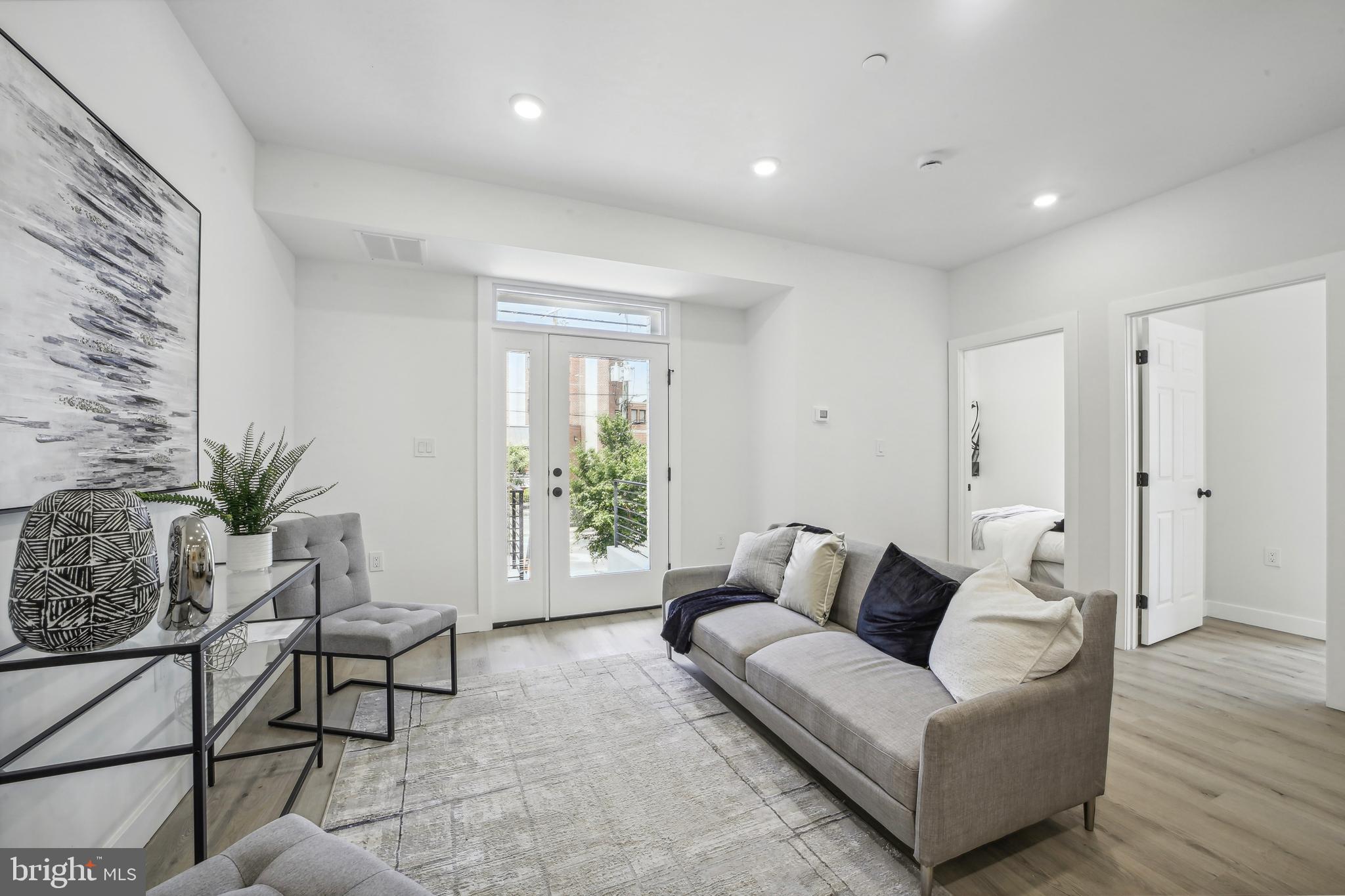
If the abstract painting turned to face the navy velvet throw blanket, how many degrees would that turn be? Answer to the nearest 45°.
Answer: approximately 45° to its left

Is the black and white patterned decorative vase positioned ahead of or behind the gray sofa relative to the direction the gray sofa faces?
ahead

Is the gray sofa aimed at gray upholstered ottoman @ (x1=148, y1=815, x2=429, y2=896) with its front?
yes

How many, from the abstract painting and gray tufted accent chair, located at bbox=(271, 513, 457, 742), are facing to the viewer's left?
0

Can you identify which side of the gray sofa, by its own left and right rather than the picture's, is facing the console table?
front

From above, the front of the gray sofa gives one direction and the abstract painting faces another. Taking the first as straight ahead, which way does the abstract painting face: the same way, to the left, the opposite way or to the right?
the opposite way

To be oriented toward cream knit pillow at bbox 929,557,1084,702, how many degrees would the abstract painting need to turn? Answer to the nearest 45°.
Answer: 0° — it already faces it
